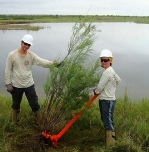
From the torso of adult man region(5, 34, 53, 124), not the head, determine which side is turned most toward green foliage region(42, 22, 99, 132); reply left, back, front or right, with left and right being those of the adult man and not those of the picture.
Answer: left

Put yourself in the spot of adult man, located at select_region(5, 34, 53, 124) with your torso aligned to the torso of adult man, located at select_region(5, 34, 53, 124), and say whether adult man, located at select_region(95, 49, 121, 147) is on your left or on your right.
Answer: on your left

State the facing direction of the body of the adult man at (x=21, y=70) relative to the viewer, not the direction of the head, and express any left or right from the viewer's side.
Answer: facing the viewer
